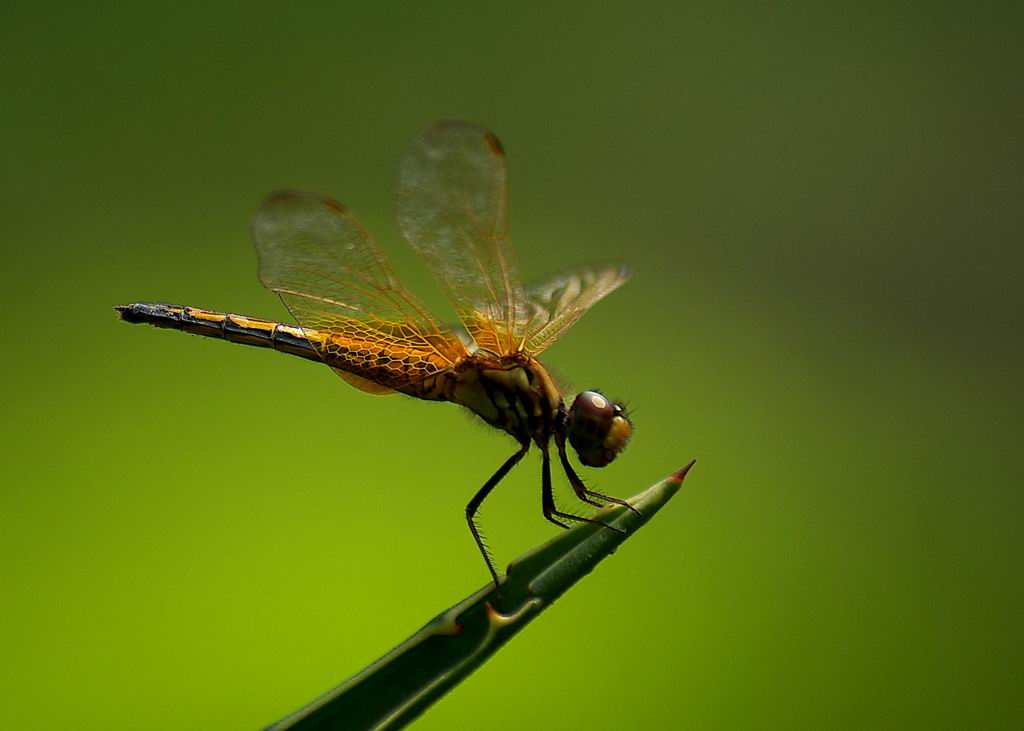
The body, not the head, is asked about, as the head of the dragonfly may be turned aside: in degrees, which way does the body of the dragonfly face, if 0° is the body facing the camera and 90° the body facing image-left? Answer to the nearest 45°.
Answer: approximately 270°
